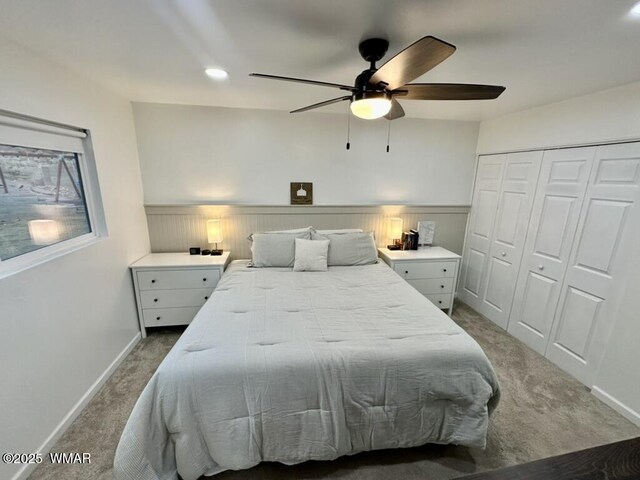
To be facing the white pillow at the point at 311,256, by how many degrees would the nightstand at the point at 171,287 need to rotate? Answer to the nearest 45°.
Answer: approximately 45° to its left

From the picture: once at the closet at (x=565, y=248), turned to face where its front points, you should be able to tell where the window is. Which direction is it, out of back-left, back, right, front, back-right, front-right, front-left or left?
front

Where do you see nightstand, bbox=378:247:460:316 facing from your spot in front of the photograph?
facing the viewer

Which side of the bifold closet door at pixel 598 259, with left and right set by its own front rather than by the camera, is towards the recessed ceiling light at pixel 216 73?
front

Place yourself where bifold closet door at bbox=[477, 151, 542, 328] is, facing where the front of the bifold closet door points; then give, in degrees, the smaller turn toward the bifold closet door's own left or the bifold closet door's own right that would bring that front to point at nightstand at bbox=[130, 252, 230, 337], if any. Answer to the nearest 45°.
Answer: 0° — it already faces it

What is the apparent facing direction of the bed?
toward the camera

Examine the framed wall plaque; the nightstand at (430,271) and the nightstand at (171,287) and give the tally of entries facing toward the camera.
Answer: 3

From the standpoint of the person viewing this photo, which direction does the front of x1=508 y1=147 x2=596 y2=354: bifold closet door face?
facing the viewer and to the left of the viewer

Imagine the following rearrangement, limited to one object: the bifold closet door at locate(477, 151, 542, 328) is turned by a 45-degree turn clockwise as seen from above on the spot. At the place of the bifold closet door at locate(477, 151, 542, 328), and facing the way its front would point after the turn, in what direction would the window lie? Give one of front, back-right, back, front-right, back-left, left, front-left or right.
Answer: front-left

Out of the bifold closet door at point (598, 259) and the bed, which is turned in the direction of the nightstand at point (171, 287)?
the bifold closet door

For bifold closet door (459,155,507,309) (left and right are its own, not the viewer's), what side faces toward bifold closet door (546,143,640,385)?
left

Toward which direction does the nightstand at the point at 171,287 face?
toward the camera

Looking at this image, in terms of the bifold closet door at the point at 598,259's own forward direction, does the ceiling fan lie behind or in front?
in front
